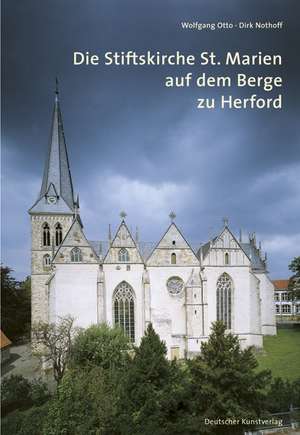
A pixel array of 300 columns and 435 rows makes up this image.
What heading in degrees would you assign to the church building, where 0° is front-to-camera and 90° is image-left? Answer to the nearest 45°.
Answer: approximately 90°

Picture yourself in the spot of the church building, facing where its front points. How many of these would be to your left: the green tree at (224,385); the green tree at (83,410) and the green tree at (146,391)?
3

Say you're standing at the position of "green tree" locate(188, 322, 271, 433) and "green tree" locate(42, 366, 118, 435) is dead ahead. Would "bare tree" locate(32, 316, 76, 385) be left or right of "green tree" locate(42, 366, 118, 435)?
right

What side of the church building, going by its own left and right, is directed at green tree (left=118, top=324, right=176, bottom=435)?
left
